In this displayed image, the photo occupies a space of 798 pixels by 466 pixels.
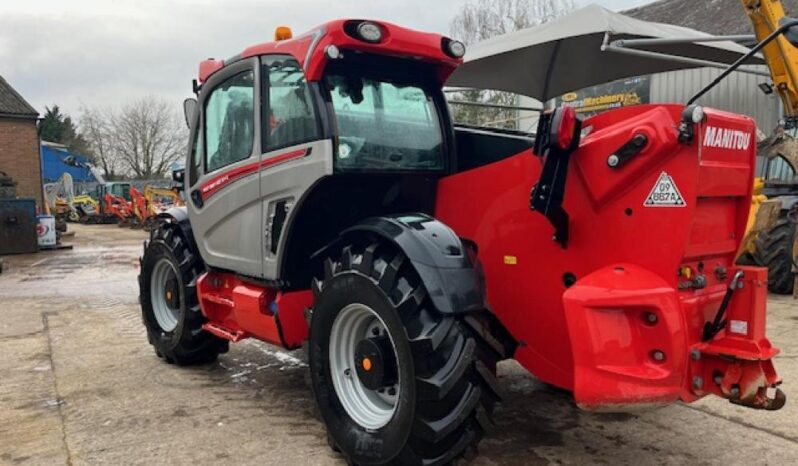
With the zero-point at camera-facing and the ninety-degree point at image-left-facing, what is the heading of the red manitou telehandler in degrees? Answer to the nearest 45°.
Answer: approximately 135°

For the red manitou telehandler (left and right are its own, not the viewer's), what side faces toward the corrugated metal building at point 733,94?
right

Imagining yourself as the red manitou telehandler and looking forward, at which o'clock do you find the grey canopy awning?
The grey canopy awning is roughly at 2 o'clock from the red manitou telehandler.

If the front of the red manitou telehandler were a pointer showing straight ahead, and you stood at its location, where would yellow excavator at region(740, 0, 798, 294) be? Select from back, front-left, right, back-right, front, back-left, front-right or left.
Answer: right
